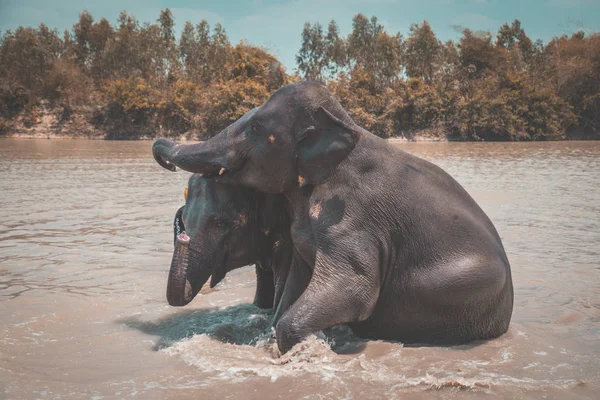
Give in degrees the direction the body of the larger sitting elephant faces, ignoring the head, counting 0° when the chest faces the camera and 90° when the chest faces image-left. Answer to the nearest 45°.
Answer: approximately 90°

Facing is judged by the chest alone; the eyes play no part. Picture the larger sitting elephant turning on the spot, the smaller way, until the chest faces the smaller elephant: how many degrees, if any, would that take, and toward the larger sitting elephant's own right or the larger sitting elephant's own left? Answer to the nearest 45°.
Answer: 0° — it already faces it
